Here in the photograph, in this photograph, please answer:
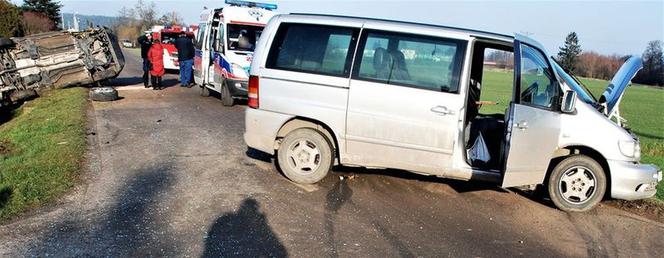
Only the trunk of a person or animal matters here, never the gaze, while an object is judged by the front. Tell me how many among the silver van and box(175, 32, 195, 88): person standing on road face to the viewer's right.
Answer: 1

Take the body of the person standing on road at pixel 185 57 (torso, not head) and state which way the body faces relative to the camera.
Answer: away from the camera

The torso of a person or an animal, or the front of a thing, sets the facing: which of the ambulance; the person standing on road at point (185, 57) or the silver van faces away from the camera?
the person standing on road

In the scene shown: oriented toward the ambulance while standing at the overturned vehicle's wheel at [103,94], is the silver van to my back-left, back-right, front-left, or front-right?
front-right

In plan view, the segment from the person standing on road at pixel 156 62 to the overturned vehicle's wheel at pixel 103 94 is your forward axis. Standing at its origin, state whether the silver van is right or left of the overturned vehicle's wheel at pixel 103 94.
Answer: left

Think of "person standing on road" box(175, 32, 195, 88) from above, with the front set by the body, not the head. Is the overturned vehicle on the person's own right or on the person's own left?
on the person's own left

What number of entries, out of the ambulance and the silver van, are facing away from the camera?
0

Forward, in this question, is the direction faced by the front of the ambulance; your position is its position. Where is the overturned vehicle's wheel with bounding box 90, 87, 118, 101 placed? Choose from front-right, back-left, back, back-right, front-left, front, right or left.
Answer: back-right

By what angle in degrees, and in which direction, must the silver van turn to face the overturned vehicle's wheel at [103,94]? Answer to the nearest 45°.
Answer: approximately 135° to its left

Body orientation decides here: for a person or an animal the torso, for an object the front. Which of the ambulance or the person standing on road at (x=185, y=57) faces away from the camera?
the person standing on road

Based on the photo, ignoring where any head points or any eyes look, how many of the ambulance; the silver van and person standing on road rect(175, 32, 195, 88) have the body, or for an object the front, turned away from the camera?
1

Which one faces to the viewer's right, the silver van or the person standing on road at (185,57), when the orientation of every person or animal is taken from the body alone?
the silver van

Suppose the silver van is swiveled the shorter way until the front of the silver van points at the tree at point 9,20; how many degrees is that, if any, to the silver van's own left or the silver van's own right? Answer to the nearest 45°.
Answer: approximately 135° to the silver van's own left

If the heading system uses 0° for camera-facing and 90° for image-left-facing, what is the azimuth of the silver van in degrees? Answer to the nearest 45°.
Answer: approximately 270°

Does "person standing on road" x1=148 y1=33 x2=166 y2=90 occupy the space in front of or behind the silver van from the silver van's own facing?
behind
